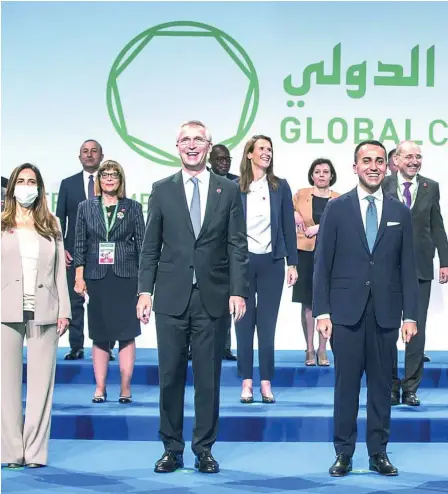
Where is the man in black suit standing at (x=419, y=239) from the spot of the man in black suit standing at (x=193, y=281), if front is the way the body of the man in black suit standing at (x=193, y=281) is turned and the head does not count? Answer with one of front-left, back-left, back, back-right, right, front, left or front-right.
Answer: back-left

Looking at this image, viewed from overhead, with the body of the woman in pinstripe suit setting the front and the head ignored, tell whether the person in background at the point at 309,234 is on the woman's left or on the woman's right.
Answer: on the woman's left

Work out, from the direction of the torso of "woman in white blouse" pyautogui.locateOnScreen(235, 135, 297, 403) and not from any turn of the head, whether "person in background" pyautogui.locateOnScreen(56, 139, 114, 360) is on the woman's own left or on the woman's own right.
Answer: on the woman's own right

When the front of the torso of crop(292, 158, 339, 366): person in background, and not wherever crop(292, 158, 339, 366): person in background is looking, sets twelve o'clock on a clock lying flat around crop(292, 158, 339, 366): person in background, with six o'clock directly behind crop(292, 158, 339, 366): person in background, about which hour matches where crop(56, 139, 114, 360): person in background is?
crop(56, 139, 114, 360): person in background is roughly at 3 o'clock from crop(292, 158, 339, 366): person in background.

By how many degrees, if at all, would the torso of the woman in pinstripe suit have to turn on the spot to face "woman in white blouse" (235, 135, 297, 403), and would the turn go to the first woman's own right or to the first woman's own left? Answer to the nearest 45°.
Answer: approximately 90° to the first woman's own left

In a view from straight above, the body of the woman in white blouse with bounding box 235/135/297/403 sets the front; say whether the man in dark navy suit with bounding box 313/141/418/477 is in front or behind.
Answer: in front

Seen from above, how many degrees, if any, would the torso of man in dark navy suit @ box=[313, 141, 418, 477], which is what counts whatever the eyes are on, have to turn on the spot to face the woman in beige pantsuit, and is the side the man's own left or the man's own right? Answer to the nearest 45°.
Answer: approximately 90° to the man's own right
